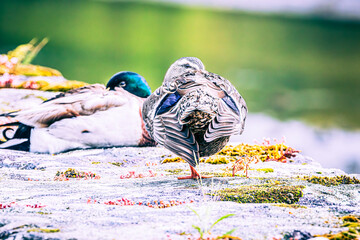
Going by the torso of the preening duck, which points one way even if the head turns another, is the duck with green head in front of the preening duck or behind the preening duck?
in front

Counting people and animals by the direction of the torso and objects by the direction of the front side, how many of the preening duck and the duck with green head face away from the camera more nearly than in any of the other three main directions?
1

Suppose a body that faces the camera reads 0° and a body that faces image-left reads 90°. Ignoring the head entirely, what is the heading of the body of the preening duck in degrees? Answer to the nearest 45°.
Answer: approximately 180°

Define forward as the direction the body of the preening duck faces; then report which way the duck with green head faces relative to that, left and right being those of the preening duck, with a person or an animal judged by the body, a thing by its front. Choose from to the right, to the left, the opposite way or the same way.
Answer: to the right

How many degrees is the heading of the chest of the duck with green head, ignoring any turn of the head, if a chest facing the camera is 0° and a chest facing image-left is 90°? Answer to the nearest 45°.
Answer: approximately 270°

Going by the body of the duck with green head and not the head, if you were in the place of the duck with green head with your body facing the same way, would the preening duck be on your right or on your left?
on your right
